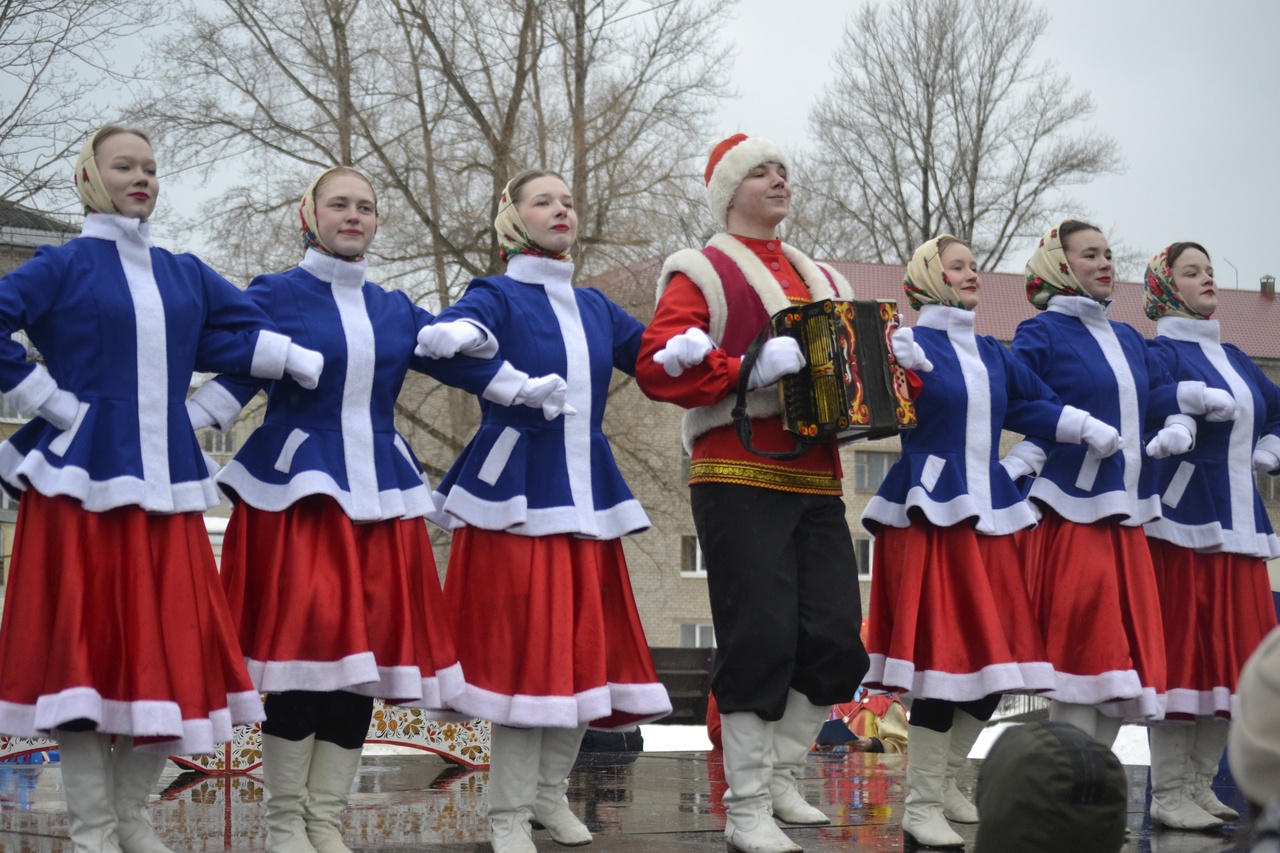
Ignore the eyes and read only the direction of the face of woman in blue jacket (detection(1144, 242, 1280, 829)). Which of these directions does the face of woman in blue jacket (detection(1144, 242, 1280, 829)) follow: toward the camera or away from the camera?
toward the camera

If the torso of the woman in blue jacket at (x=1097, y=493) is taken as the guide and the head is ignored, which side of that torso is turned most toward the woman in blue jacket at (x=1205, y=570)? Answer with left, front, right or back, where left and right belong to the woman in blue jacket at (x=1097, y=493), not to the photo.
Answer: left

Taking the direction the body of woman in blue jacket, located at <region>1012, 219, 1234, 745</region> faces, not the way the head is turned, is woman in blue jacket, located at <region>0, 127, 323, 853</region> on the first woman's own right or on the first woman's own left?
on the first woman's own right

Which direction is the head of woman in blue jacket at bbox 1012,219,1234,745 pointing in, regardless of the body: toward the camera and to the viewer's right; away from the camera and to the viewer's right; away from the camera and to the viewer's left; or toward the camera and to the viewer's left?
toward the camera and to the viewer's right

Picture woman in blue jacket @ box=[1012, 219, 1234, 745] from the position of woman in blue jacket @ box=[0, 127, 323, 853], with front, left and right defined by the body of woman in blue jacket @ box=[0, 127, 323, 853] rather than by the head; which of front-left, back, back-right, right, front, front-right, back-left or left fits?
front-left

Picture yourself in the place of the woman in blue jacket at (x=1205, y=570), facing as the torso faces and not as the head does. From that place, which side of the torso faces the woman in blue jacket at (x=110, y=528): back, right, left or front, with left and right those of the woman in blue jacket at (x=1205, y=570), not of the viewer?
right

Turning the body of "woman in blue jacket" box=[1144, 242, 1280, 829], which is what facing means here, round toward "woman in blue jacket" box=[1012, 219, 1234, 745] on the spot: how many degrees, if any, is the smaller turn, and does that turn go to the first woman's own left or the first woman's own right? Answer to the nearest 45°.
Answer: approximately 90° to the first woman's own right

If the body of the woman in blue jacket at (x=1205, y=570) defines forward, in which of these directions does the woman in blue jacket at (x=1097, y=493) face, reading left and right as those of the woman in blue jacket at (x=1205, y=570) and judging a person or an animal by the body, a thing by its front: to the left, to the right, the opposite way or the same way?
the same way

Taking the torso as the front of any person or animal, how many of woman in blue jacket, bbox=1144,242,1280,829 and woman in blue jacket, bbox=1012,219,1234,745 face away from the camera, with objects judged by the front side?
0

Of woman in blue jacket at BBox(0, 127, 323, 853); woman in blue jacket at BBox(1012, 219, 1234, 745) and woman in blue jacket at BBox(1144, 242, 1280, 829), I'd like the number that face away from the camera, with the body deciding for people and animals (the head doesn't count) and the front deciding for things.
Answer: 0

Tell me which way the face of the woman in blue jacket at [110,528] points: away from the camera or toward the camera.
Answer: toward the camera

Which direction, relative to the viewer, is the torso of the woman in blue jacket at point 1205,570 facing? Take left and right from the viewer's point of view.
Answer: facing the viewer and to the right of the viewer

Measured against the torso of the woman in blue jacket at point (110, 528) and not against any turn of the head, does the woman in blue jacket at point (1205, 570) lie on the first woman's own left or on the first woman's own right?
on the first woman's own left
